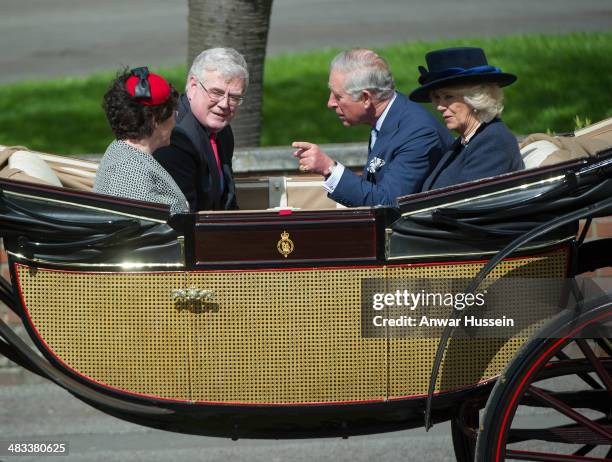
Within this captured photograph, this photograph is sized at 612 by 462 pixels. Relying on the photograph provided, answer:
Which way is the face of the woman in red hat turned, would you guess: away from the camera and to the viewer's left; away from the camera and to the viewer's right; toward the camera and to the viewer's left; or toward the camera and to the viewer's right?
away from the camera and to the viewer's right

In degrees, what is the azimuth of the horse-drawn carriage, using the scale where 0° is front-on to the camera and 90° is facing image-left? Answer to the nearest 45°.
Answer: approximately 90°

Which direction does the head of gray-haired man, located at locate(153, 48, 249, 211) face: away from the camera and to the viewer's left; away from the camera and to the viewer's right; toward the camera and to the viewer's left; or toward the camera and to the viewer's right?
toward the camera and to the viewer's right

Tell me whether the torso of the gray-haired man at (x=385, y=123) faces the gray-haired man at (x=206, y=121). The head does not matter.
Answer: yes

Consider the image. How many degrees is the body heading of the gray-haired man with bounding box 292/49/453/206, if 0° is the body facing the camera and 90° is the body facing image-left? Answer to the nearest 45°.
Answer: approximately 90°

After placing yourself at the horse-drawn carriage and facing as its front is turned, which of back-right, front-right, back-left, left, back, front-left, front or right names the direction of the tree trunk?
right
